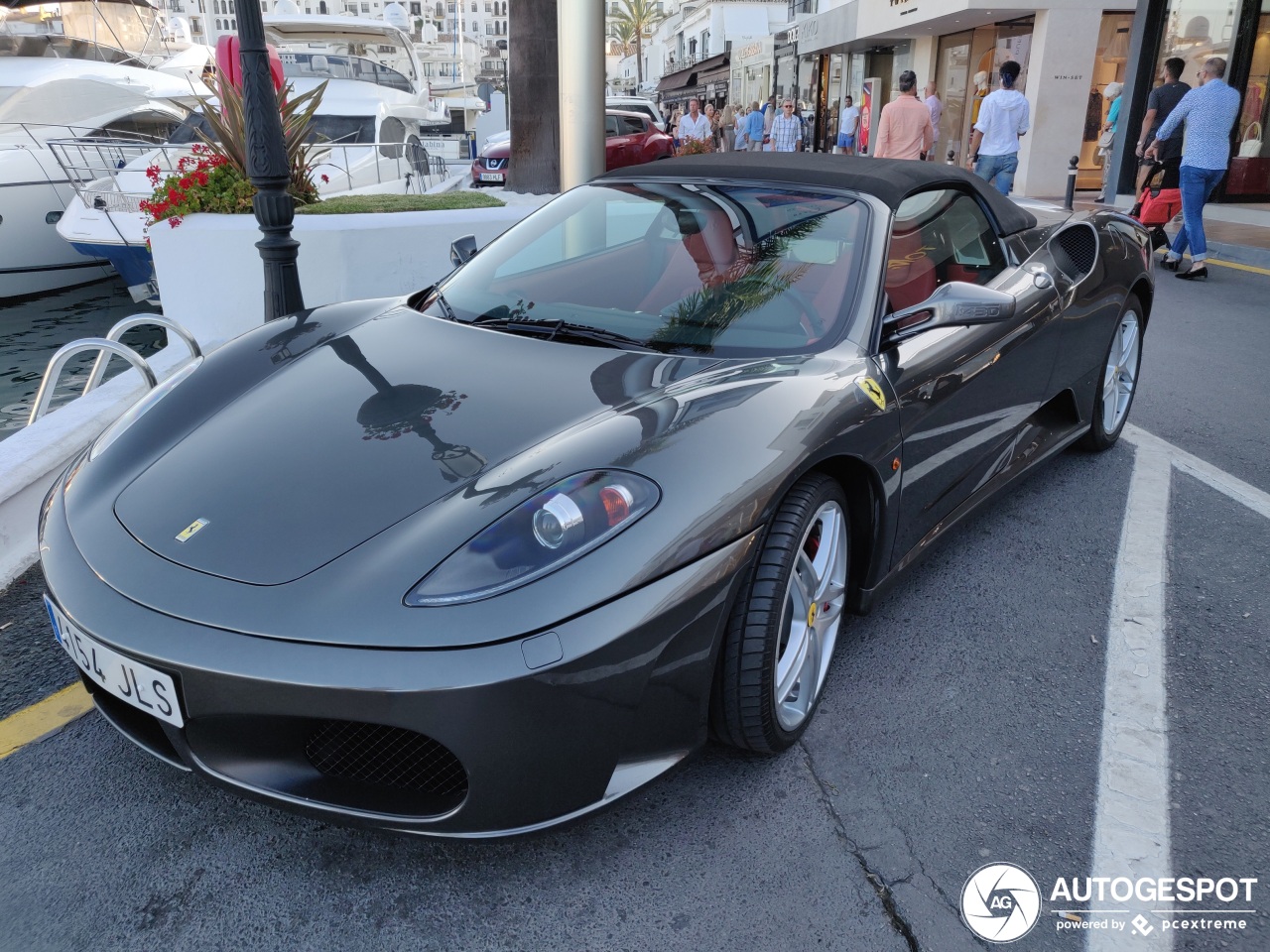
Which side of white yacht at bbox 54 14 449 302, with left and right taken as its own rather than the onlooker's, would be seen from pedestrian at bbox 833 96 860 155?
back

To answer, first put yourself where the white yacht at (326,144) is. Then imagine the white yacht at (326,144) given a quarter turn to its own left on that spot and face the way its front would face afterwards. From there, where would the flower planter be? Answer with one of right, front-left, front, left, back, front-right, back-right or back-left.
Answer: front-right

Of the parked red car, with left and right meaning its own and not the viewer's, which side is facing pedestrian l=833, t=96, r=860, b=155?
back

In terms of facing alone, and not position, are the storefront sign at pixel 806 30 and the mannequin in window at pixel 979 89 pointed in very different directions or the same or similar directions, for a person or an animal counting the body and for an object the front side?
same or similar directions

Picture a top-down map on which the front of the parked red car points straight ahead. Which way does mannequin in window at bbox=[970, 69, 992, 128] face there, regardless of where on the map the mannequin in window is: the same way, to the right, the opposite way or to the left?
the same way

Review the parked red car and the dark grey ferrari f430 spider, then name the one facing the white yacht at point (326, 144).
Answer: the parked red car

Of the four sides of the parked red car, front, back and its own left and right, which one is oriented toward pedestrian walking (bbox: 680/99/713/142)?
back

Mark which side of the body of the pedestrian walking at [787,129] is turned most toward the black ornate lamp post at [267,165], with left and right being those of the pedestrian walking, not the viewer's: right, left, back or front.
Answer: front

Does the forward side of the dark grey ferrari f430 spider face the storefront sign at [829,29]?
no

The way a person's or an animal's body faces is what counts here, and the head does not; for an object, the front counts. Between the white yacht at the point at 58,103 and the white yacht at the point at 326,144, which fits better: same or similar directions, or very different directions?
same or similar directions

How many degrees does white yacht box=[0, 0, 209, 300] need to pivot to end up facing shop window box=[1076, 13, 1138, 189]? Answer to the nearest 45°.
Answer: approximately 135° to its left

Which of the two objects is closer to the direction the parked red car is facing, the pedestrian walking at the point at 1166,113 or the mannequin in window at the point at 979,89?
the pedestrian walking

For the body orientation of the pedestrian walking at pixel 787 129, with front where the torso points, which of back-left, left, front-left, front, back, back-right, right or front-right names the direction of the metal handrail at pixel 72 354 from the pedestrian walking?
front

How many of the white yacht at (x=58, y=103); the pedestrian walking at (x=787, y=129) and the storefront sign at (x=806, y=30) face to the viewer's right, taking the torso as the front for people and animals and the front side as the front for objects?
0

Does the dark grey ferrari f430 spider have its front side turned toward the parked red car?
no

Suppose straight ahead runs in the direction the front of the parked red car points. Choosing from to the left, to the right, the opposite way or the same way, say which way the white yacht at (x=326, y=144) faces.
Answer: the same way

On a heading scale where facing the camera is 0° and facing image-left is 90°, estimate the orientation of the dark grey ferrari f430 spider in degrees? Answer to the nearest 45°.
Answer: approximately 45°

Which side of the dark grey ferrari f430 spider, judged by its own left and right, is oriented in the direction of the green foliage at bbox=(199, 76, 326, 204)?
right

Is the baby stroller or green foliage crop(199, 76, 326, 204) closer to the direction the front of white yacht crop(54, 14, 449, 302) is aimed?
the green foliage

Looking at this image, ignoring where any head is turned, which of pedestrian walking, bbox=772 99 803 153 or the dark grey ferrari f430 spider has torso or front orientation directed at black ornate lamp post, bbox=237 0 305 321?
the pedestrian walking
